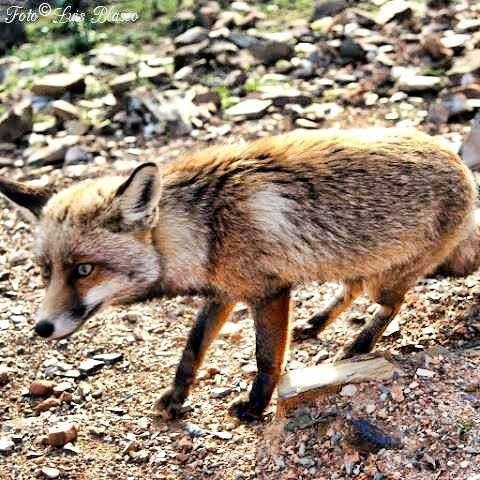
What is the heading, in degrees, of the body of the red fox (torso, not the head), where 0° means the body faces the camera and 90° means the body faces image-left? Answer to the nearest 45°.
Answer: approximately 45°

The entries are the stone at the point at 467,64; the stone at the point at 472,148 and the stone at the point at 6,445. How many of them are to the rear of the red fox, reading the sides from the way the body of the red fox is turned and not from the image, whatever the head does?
2

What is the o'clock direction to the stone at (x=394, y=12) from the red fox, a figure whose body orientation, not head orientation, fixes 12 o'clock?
The stone is roughly at 5 o'clock from the red fox.

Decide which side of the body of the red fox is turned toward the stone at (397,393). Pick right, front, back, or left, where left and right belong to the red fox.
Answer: left

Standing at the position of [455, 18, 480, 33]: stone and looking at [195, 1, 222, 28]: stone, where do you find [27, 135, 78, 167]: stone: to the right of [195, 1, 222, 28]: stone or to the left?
left

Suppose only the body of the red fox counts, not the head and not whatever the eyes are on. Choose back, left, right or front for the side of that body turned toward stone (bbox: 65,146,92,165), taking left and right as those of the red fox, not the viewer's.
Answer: right

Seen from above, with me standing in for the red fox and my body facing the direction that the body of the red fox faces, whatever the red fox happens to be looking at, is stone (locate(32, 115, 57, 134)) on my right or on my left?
on my right

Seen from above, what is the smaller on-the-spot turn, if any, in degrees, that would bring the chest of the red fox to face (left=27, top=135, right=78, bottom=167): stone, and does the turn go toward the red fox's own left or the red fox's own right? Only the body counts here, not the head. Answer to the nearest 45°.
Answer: approximately 90° to the red fox's own right

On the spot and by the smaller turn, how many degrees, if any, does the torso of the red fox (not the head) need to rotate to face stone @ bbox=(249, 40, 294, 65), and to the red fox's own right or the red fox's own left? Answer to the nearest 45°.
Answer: approximately 135° to the red fox's own right

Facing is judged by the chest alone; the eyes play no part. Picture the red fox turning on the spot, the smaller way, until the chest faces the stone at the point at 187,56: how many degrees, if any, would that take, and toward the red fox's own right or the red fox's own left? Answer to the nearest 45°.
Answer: approximately 135° to the red fox's own right
